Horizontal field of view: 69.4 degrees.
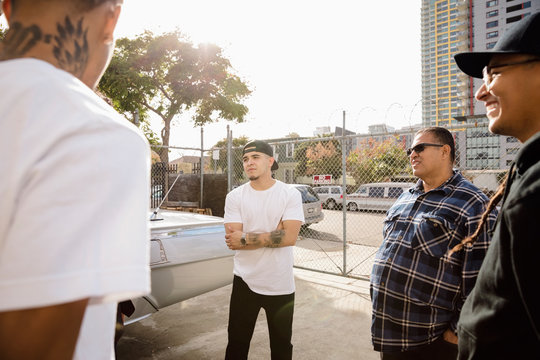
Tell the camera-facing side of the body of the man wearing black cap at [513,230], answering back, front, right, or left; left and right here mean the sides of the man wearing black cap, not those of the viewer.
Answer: left

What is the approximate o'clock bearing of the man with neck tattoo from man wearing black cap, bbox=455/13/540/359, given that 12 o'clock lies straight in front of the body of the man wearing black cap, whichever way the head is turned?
The man with neck tattoo is roughly at 10 o'clock from the man wearing black cap.

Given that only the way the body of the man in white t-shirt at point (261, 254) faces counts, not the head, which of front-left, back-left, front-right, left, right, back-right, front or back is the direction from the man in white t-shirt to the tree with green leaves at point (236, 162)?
back

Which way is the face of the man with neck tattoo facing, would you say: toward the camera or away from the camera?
away from the camera

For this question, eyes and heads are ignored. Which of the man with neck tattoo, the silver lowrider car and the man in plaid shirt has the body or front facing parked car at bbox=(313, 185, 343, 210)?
the man with neck tattoo

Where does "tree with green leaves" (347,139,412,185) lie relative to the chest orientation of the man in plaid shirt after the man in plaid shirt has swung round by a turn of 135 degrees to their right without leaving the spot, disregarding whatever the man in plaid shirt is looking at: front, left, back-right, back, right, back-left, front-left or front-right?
front

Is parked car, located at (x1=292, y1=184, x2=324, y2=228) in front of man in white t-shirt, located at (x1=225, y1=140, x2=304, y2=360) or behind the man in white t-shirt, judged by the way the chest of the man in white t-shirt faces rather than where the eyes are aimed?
behind
